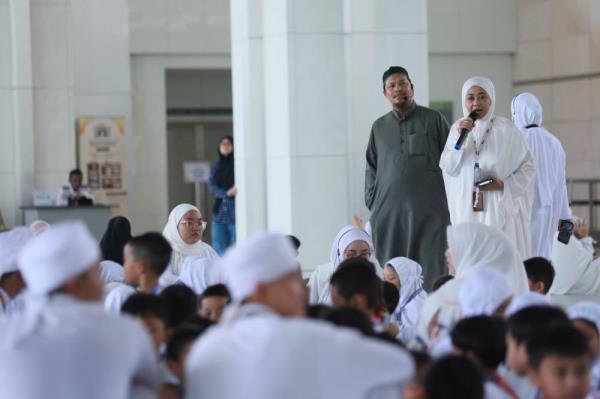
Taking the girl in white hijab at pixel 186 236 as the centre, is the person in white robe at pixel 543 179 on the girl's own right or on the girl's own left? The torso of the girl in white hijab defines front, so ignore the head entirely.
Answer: on the girl's own left

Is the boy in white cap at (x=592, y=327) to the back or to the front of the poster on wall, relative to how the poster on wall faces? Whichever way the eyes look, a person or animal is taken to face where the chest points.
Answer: to the front

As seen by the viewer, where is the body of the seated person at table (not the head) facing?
toward the camera

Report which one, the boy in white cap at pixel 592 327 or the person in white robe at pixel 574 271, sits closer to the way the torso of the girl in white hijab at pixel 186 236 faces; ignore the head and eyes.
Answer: the boy in white cap

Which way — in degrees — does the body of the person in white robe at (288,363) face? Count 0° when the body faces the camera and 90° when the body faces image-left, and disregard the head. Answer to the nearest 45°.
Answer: approximately 225°

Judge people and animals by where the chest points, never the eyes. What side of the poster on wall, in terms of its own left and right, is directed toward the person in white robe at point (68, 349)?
front

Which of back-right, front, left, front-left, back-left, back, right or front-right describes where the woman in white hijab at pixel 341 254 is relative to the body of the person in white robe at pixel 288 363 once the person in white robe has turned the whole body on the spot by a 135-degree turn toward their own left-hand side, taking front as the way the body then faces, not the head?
right

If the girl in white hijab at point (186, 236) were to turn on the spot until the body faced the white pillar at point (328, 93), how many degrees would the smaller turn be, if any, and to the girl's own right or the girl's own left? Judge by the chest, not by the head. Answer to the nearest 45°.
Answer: approximately 90° to the girl's own left

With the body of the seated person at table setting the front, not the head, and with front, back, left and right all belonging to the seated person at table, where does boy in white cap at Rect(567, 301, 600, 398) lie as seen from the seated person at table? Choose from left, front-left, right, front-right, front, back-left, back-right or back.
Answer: front

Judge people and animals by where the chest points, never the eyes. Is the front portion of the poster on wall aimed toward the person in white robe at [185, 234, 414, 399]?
yes

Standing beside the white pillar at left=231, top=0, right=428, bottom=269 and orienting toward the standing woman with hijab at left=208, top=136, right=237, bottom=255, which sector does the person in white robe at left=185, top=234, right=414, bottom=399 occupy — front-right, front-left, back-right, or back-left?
back-left

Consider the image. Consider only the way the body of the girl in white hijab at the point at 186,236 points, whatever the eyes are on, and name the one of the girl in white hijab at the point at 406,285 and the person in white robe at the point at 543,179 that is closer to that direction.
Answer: the girl in white hijab
